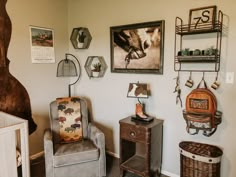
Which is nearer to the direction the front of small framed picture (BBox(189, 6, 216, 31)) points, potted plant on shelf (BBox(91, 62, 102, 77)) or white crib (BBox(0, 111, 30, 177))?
the white crib

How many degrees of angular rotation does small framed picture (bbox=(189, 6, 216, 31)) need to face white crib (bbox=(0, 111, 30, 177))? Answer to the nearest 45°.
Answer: approximately 45° to its right

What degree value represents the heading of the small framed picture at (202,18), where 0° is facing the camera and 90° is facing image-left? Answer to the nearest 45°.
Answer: approximately 0°
